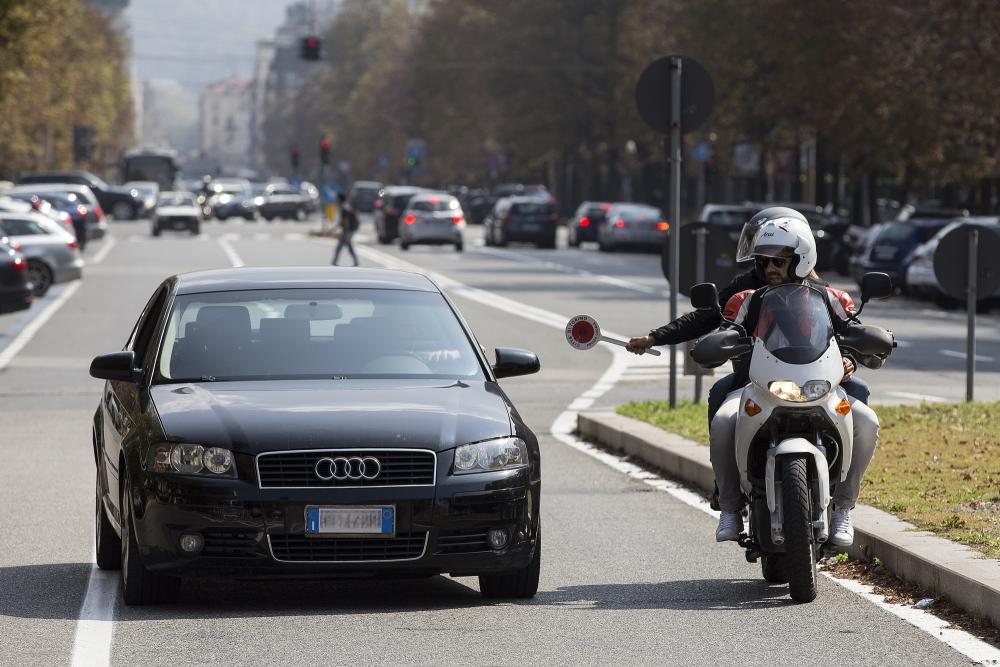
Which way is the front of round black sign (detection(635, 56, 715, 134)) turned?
away from the camera

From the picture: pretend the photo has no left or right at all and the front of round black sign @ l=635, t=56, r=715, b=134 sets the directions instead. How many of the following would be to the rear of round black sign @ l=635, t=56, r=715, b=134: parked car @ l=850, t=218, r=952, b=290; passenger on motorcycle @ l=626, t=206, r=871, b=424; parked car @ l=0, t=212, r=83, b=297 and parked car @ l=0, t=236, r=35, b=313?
1

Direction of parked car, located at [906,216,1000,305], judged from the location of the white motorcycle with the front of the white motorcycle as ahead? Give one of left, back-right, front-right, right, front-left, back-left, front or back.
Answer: back

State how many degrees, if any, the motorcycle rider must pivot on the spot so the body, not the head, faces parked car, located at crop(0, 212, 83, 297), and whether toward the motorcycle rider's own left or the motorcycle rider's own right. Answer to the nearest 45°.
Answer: approximately 135° to the motorcycle rider's own right

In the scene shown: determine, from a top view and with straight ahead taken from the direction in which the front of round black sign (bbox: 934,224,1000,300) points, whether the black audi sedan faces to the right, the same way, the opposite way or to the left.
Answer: the opposite way

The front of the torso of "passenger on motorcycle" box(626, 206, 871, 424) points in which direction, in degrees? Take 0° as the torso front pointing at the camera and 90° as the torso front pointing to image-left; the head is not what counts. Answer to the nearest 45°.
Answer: approximately 0°

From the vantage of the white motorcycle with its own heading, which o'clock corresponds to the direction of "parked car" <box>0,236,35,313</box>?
The parked car is roughly at 5 o'clock from the white motorcycle.

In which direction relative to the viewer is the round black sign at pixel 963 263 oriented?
away from the camera

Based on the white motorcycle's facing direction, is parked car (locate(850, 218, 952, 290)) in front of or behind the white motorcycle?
behind

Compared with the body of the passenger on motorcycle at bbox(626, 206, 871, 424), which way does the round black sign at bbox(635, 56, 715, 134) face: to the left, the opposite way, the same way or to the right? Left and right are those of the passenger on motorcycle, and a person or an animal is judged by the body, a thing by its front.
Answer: the opposite way

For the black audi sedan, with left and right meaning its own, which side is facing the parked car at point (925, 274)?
back
